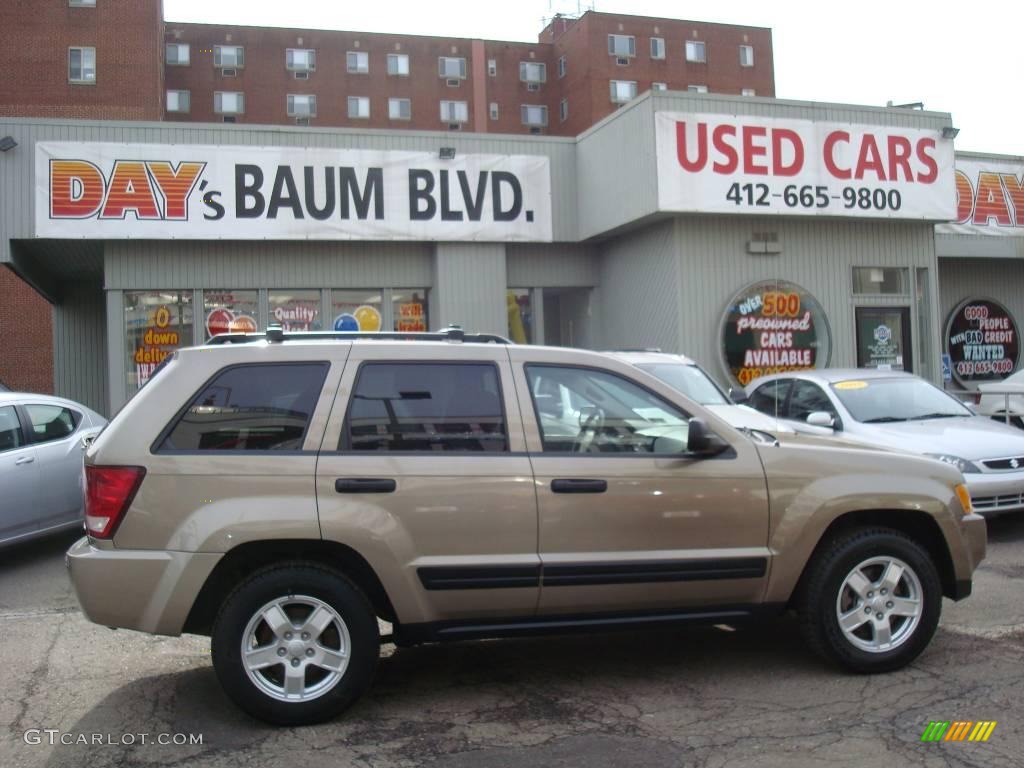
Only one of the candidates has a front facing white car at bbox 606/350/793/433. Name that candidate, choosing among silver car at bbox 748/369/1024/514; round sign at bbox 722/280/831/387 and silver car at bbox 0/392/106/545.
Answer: the round sign

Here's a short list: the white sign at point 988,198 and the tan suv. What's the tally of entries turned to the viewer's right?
1

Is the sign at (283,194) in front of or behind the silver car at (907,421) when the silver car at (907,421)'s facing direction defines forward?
behind

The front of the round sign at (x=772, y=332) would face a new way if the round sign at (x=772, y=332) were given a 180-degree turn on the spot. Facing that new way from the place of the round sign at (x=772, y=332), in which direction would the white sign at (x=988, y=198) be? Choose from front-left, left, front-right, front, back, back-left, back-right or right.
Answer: front-right

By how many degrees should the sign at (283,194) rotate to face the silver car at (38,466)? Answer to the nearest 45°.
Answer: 0° — it already faces it

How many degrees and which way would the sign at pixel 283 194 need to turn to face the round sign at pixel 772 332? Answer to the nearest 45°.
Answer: approximately 90° to its left

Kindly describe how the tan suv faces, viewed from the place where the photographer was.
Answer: facing to the right of the viewer

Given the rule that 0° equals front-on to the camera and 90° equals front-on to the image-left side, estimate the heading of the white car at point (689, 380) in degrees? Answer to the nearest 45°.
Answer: approximately 315°

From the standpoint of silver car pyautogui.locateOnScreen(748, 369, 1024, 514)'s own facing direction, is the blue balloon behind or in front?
behind
